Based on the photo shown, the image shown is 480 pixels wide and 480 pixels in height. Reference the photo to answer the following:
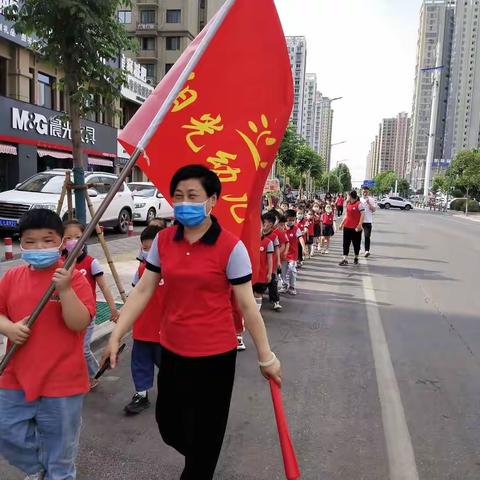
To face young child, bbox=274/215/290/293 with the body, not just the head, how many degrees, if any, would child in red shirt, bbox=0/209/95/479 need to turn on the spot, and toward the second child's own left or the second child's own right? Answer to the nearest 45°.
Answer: approximately 135° to the second child's own left

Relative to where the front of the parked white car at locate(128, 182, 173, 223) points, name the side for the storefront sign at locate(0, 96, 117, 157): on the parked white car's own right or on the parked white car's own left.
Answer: on the parked white car's own right

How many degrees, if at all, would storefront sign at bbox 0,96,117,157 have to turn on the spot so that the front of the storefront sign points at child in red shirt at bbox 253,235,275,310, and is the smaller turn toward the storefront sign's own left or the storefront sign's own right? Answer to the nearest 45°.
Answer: approximately 45° to the storefront sign's own right

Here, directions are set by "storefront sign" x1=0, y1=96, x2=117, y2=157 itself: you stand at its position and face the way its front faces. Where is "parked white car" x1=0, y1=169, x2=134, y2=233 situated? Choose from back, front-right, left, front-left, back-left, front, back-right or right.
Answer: front-right

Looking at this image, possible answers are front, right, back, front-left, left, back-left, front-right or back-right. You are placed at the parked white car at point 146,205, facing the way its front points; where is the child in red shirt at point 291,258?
front-left

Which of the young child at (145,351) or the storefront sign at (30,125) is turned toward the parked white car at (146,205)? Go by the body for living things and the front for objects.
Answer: the storefront sign

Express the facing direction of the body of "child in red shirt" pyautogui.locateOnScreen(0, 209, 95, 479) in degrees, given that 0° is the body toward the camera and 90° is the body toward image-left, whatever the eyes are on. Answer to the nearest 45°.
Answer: approximately 0°

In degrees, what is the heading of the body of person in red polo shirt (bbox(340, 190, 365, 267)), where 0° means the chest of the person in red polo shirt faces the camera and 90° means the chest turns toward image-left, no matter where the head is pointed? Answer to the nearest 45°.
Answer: approximately 45°

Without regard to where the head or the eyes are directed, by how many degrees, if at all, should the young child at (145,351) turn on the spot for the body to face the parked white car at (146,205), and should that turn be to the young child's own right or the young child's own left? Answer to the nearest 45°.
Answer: approximately 135° to the young child's own right

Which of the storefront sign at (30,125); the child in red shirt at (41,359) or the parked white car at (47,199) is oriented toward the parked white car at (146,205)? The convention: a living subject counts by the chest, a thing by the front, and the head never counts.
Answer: the storefront sign

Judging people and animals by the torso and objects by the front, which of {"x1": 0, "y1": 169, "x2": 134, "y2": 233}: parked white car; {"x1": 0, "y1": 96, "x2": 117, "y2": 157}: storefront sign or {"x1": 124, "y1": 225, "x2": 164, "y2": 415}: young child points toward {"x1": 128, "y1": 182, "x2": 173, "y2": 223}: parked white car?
the storefront sign

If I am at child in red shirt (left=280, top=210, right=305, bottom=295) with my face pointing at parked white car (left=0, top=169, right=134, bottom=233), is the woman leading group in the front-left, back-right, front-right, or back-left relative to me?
back-left
